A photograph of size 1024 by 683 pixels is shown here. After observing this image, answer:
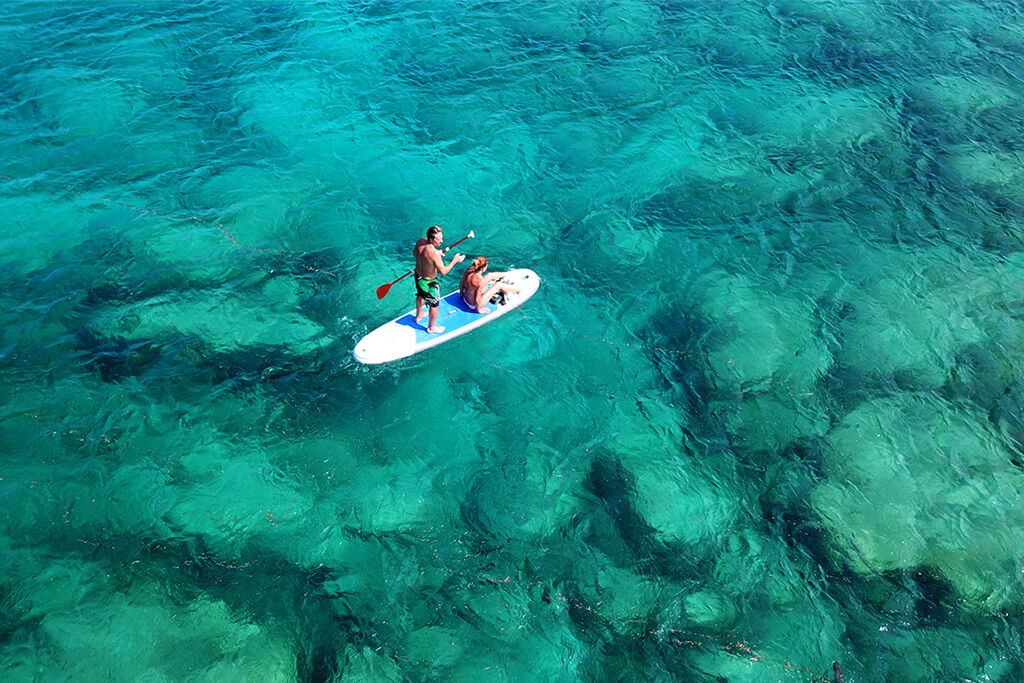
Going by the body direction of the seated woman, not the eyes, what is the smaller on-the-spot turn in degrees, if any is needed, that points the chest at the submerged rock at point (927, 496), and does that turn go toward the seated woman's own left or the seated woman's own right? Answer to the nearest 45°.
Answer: approximately 90° to the seated woman's own right

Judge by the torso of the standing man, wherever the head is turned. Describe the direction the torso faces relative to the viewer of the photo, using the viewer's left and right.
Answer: facing away from the viewer and to the right of the viewer

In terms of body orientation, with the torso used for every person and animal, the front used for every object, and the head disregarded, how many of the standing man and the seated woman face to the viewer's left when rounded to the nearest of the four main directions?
0

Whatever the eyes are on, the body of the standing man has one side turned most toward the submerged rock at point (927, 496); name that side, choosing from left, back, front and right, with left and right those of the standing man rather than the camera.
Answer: right

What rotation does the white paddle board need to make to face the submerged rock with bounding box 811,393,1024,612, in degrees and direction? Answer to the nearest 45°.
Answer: approximately 90° to its right

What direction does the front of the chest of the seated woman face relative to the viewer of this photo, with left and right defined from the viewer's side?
facing away from the viewer and to the right of the viewer

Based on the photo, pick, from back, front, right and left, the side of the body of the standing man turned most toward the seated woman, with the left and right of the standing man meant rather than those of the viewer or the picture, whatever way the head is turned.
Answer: front

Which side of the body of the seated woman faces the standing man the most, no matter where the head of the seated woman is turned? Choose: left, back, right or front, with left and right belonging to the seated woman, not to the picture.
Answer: back

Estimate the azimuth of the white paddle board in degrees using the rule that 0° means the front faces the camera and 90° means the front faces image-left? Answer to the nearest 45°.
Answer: approximately 225°
